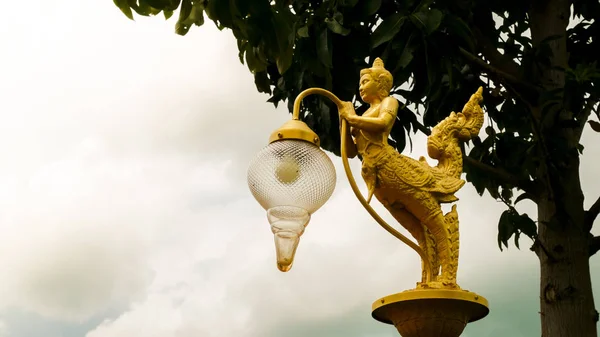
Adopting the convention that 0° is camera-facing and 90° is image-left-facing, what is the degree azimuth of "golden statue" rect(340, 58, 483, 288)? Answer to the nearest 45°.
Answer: approximately 90°
